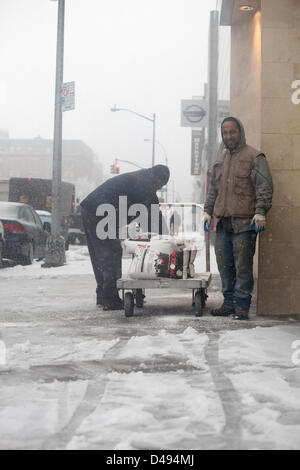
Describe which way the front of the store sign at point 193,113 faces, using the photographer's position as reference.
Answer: facing the viewer

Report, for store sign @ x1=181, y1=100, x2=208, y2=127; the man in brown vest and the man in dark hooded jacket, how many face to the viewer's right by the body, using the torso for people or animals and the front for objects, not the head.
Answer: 1

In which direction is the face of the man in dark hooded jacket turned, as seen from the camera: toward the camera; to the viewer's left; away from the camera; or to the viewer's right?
to the viewer's right

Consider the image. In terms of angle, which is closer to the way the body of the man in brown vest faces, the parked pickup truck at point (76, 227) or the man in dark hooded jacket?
the man in dark hooded jacket

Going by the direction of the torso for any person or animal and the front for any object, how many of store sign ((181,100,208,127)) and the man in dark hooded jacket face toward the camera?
1

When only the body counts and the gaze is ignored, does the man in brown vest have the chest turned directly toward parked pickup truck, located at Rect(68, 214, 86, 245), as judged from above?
no

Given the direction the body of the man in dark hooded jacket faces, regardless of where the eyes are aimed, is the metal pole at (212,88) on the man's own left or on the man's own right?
on the man's own left

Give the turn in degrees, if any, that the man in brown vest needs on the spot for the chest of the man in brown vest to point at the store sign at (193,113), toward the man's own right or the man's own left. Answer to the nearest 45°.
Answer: approximately 135° to the man's own right

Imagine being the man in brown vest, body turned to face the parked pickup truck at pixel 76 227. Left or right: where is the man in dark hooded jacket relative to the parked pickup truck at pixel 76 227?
left

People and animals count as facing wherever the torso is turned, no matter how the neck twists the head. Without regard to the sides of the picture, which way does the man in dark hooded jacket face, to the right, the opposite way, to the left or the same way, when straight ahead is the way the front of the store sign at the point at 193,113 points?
to the left

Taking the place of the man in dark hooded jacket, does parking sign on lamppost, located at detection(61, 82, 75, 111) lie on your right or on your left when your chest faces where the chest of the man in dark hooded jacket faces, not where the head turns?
on your left

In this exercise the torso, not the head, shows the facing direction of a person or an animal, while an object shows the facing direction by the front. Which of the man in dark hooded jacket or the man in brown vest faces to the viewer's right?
the man in dark hooded jacket

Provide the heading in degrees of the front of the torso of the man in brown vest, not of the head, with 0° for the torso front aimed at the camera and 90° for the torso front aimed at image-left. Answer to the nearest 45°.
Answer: approximately 45°

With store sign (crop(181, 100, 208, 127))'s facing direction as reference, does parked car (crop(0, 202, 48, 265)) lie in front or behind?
in front

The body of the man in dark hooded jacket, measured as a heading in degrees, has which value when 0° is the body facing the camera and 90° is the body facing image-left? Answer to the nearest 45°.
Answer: approximately 270°
